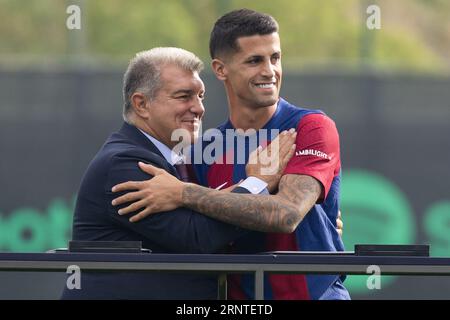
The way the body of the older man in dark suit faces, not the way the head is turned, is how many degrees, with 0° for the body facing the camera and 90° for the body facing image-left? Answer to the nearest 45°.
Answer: approximately 270°

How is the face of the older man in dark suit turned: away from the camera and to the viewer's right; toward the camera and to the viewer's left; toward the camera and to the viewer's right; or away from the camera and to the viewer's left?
toward the camera and to the viewer's right
